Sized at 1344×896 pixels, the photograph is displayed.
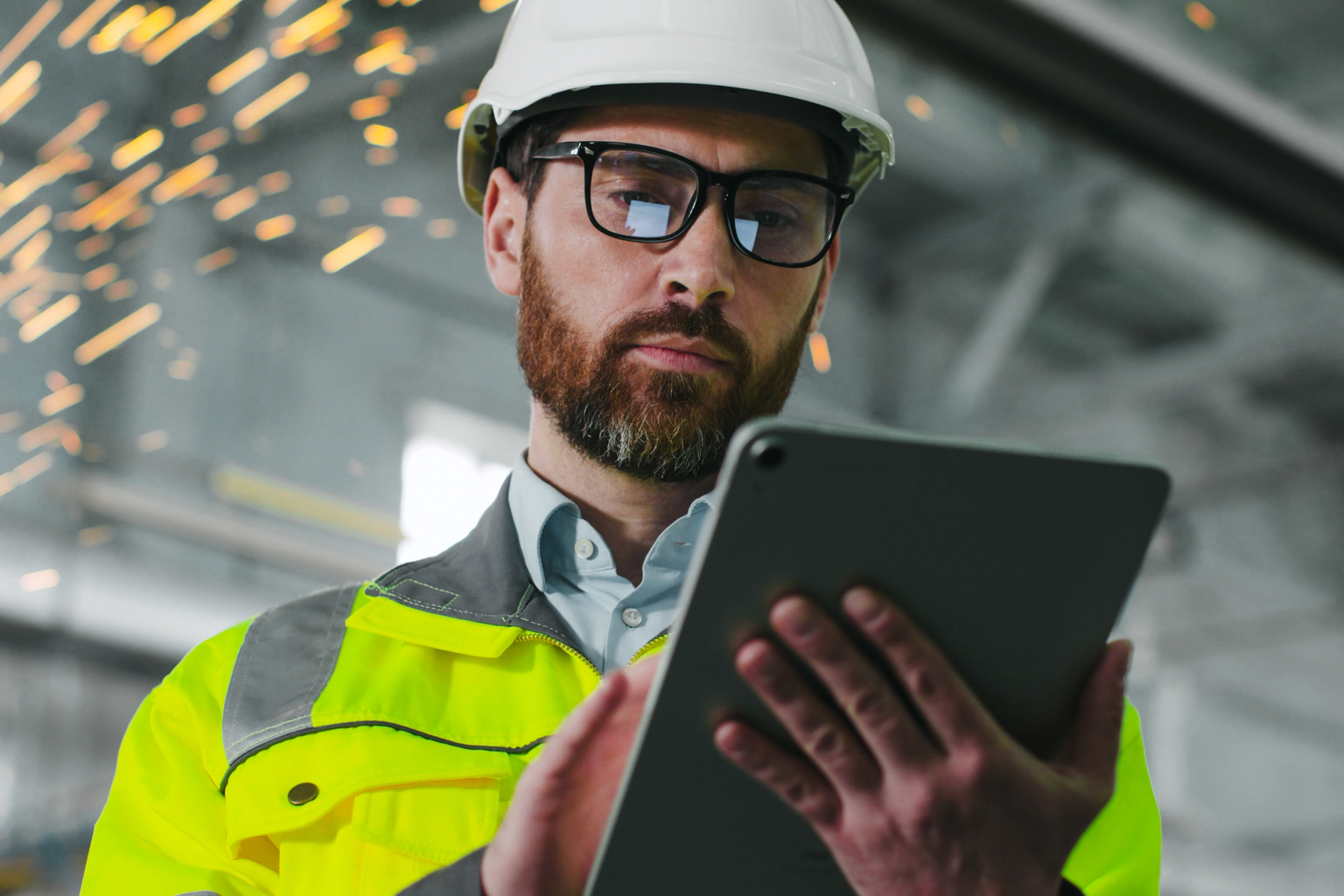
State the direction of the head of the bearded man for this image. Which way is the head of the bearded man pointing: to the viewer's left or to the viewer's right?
to the viewer's right

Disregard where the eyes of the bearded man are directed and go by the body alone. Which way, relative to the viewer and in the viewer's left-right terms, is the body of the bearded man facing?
facing the viewer
